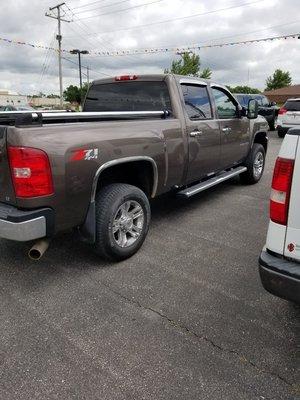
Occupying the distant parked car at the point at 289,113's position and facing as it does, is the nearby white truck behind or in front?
behind

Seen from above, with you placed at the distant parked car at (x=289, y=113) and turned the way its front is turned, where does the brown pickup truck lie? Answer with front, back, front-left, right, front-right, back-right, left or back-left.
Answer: back

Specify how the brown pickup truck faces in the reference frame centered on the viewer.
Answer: facing away from the viewer and to the right of the viewer

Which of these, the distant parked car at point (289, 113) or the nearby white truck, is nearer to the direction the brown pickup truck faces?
the distant parked car

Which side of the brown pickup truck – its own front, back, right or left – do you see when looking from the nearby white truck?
right

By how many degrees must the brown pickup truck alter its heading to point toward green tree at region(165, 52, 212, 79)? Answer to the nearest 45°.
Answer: approximately 45° to its left

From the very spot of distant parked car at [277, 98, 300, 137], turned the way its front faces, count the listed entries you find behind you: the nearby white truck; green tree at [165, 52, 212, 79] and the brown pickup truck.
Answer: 2

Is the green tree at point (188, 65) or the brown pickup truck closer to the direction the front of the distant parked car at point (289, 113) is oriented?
the green tree

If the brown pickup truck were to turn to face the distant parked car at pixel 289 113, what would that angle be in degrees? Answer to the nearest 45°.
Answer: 0° — it already faces it

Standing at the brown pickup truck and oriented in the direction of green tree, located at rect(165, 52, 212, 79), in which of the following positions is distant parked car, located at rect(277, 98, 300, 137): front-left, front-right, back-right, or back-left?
front-right

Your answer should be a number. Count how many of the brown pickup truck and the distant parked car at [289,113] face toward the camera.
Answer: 0

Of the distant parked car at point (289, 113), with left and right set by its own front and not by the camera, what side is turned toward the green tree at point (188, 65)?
front

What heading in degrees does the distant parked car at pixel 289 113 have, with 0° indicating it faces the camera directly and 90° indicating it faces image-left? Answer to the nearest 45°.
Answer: approximately 180°
